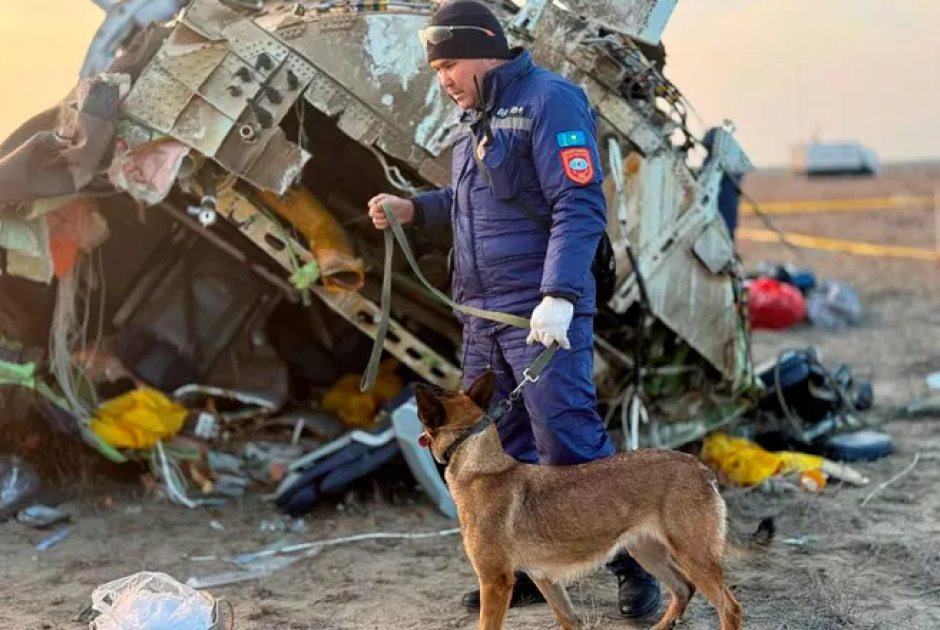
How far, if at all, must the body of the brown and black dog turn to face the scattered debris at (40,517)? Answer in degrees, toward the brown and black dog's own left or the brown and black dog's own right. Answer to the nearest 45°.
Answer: approximately 45° to the brown and black dog's own right

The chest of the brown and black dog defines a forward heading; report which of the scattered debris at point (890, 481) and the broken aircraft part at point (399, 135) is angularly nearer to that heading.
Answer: the broken aircraft part

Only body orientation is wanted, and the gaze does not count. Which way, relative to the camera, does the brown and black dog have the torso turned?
to the viewer's left

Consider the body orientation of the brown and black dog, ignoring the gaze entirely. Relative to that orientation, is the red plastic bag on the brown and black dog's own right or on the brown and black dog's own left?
on the brown and black dog's own right

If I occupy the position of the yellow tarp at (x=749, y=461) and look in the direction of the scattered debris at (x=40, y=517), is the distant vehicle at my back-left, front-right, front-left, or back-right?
back-right

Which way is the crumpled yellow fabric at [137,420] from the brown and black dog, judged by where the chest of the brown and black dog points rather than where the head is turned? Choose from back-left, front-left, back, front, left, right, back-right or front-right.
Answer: front-right

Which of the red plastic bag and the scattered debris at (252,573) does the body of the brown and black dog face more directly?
the scattered debris

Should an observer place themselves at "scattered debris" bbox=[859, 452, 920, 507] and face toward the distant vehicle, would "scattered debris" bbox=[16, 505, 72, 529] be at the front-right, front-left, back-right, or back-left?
back-left

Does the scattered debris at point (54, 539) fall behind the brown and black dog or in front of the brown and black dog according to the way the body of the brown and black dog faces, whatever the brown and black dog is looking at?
in front

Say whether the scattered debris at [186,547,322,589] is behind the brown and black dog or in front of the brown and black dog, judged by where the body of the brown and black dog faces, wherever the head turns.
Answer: in front
